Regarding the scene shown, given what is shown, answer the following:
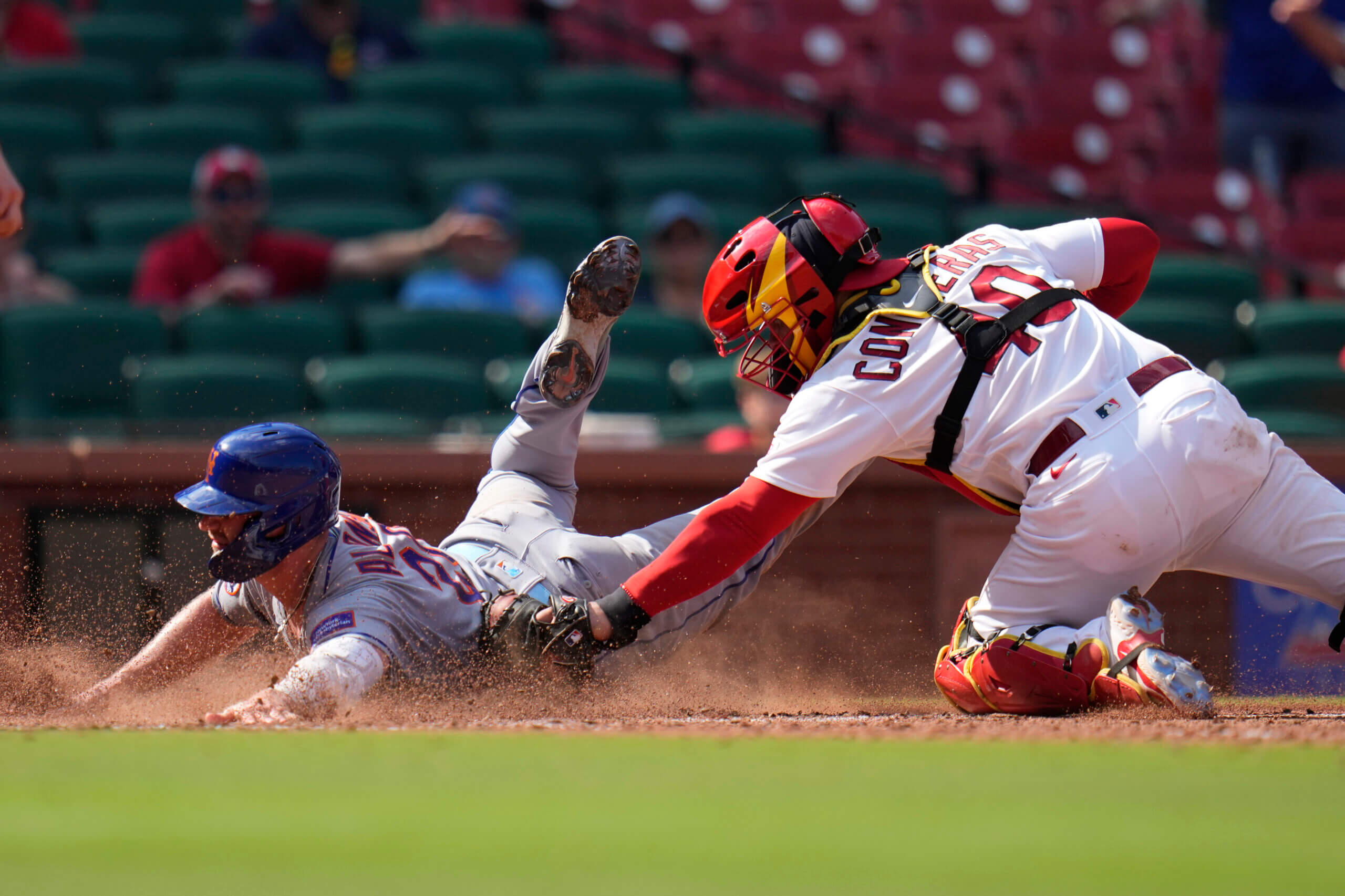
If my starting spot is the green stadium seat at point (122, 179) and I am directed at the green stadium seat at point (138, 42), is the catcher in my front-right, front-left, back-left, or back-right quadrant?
back-right

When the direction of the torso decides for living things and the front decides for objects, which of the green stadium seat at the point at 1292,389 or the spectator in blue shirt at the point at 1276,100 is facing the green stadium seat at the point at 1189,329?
the spectator in blue shirt

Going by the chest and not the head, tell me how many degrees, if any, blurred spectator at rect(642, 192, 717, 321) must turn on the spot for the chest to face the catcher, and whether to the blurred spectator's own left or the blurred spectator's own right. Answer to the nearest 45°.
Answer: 0° — they already face them

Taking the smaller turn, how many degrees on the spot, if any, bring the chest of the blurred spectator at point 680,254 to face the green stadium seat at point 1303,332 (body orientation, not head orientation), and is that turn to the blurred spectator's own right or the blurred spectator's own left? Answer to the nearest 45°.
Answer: approximately 90° to the blurred spectator's own left

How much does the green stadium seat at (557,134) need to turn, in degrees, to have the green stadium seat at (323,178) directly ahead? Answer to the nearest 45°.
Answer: approximately 45° to its right

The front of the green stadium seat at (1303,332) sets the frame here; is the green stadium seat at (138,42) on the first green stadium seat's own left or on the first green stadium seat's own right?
on the first green stadium seat's own right

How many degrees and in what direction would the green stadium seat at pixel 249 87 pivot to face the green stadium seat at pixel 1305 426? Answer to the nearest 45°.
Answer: approximately 45° to its left

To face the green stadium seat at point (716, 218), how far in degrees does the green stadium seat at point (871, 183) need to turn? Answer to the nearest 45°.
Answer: approximately 45° to its right

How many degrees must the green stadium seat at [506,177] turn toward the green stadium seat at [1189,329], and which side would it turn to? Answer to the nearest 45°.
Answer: approximately 45° to its left

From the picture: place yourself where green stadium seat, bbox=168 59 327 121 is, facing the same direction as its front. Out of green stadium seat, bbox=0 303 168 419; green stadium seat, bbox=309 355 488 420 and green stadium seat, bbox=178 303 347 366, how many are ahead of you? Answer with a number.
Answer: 3
